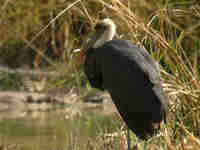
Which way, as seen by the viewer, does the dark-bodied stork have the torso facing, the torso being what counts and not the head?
to the viewer's left
